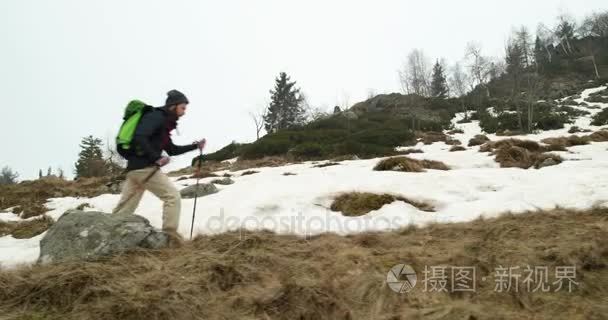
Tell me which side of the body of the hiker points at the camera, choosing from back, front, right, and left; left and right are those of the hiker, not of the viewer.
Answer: right

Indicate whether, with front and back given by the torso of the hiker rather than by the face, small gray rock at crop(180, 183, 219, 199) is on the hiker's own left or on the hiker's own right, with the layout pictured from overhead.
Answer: on the hiker's own left

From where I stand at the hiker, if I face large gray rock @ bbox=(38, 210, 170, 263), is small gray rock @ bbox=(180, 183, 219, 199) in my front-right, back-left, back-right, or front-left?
back-right
